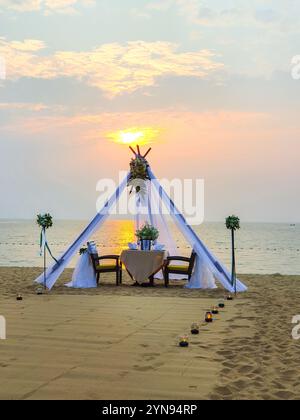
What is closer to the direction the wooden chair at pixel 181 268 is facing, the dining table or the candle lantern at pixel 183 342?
the dining table

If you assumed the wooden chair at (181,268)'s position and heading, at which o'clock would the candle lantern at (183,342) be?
The candle lantern is roughly at 9 o'clock from the wooden chair.

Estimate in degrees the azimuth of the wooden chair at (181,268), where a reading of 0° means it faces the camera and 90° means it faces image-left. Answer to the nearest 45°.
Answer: approximately 90°

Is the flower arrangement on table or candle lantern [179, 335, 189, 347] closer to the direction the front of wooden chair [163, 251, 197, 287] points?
the flower arrangement on table

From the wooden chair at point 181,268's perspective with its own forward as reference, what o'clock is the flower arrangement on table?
The flower arrangement on table is roughly at 1 o'clock from the wooden chair.
